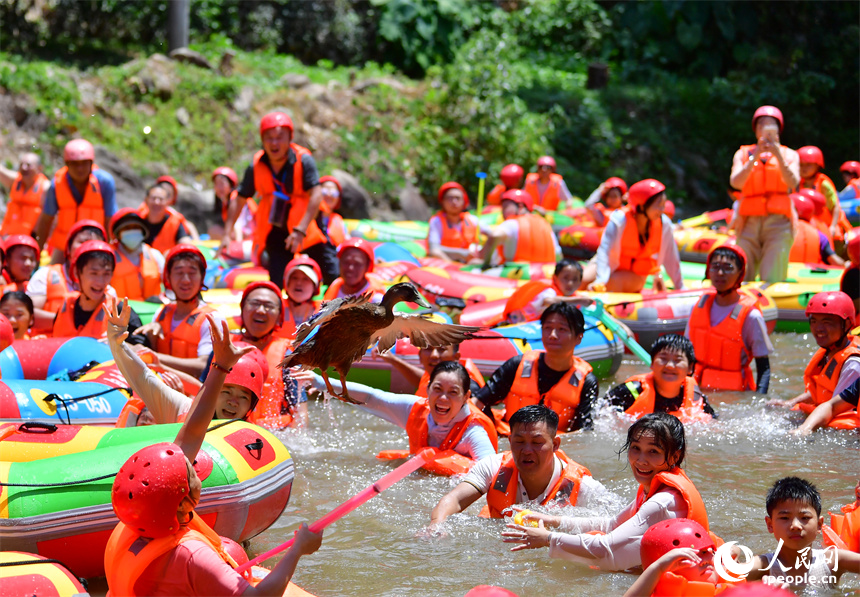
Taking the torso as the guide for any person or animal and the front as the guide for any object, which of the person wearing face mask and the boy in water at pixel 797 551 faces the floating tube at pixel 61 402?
the person wearing face mask

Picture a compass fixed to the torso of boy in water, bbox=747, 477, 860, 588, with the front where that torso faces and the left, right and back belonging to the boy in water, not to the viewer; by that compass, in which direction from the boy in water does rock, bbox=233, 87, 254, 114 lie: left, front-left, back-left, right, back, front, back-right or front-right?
back-right

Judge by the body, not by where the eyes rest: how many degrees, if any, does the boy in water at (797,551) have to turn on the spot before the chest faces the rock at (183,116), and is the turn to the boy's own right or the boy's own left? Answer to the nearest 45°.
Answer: approximately 135° to the boy's own right

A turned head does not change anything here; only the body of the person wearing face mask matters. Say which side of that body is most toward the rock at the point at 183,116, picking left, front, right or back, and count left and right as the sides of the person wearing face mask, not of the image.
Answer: back

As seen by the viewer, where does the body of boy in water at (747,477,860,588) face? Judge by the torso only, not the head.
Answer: toward the camera

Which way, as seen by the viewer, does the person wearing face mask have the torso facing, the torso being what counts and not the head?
toward the camera

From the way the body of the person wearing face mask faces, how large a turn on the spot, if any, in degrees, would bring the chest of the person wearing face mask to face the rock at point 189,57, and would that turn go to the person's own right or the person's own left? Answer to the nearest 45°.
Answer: approximately 180°

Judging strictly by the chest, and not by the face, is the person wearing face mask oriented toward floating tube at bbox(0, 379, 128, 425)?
yes

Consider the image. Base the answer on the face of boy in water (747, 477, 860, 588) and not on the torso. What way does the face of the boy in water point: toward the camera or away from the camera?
toward the camera

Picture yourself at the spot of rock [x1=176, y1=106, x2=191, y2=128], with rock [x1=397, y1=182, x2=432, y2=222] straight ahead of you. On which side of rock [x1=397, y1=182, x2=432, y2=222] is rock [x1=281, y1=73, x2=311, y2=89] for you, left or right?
left

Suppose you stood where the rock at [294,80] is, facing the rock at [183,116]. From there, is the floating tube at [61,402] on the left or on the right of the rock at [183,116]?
left

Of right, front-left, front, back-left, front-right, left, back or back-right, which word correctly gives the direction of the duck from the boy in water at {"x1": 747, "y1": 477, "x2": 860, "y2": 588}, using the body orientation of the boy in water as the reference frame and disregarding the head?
right

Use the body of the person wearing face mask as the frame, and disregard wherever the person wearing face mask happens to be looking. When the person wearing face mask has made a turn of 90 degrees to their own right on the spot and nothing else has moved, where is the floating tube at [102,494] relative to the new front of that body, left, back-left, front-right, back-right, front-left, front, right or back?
left

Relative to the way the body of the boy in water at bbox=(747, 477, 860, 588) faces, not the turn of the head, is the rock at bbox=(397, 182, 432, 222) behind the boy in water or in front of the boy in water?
behind

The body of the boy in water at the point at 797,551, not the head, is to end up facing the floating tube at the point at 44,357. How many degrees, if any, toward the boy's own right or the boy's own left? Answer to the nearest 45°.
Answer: approximately 90° to the boy's own right

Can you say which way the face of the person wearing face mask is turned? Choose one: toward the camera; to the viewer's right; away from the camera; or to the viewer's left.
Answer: toward the camera

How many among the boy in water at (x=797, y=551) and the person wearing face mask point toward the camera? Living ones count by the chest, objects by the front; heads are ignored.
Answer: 2
